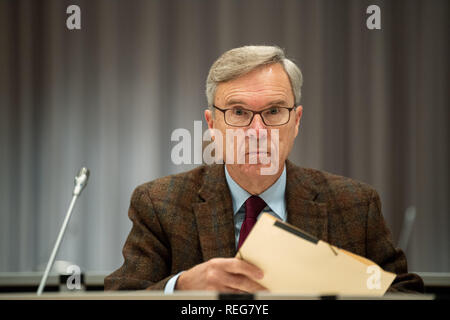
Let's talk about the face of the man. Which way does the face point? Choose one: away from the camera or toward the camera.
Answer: toward the camera

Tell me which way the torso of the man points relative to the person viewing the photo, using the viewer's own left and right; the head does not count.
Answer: facing the viewer
